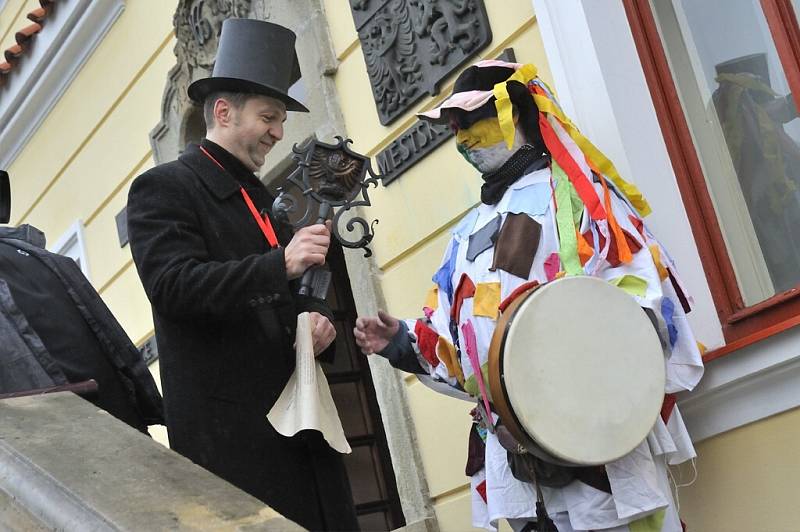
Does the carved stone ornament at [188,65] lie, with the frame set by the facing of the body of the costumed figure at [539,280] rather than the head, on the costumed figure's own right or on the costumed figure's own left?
on the costumed figure's own right

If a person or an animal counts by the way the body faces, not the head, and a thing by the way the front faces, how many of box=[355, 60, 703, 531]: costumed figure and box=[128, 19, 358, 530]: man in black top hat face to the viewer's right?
1

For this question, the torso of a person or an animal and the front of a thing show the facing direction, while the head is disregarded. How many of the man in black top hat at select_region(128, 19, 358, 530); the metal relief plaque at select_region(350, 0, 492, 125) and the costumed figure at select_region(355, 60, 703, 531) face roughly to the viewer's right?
1

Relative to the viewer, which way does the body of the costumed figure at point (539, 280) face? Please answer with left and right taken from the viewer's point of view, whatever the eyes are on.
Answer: facing the viewer and to the left of the viewer

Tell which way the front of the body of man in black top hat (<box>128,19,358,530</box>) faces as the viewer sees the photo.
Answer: to the viewer's right

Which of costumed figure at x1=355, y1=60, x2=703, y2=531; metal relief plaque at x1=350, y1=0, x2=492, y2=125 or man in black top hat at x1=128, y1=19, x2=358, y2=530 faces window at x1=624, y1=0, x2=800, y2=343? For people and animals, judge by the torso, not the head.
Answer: the man in black top hat

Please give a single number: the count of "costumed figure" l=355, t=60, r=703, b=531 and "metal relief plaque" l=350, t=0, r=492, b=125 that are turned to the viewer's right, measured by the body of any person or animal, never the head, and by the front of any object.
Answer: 0

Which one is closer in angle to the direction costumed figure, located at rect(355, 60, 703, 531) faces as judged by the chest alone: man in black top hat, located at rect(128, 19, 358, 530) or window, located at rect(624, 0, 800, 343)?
the man in black top hat

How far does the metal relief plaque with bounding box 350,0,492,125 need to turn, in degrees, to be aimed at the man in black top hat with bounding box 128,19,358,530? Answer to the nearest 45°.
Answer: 0° — it already faces them

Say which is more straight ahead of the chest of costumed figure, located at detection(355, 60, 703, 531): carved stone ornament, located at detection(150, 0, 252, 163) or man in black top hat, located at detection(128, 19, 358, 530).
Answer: the man in black top hat

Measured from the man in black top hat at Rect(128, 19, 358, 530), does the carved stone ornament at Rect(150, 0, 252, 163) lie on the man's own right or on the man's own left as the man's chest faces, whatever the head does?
on the man's own left

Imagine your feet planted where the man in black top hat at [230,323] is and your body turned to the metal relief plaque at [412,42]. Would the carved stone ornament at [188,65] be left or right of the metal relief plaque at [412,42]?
left

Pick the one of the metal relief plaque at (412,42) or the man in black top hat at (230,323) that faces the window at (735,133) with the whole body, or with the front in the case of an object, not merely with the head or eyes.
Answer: the man in black top hat
